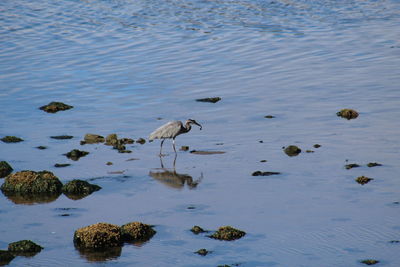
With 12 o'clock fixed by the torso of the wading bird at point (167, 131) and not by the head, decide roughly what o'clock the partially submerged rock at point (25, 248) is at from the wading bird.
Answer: The partially submerged rock is roughly at 4 o'clock from the wading bird.

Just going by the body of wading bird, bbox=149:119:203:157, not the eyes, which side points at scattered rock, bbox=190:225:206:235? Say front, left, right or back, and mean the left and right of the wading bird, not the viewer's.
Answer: right

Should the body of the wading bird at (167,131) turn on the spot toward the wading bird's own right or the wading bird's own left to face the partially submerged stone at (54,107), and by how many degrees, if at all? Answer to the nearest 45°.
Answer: approximately 135° to the wading bird's own left

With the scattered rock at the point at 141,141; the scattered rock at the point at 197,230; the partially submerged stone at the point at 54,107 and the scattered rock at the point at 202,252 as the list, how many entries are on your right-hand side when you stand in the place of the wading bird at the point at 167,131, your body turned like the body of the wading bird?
2

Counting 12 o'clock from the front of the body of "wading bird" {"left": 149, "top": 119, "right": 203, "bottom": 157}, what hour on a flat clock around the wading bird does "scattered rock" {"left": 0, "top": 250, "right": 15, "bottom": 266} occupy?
The scattered rock is roughly at 4 o'clock from the wading bird.

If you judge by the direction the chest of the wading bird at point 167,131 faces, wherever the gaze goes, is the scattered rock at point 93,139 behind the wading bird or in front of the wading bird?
behind

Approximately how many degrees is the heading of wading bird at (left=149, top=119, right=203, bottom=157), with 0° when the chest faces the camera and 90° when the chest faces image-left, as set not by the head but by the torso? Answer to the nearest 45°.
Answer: approximately 270°

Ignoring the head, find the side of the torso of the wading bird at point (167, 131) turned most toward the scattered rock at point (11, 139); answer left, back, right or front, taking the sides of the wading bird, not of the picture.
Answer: back

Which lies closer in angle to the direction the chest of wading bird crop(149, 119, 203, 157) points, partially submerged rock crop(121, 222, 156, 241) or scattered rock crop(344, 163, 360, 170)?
the scattered rock

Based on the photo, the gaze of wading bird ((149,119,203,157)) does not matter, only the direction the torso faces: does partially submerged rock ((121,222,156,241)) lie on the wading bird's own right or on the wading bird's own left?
on the wading bird's own right

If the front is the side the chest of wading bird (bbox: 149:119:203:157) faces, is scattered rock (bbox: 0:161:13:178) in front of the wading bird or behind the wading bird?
behind
